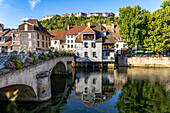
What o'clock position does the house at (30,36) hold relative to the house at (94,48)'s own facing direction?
the house at (30,36) is roughly at 2 o'clock from the house at (94,48).

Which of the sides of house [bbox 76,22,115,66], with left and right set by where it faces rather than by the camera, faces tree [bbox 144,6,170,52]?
left

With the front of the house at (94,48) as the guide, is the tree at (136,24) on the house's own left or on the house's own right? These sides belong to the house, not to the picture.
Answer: on the house's own left

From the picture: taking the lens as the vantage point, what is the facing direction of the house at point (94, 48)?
facing the viewer

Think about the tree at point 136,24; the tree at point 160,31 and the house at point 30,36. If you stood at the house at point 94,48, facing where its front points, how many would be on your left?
2

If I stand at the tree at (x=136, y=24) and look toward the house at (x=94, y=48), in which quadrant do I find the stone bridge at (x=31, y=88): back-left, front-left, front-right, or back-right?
front-left

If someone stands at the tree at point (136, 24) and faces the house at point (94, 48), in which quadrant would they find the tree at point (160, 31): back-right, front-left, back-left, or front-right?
back-left

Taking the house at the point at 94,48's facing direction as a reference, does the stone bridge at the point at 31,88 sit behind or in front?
in front
